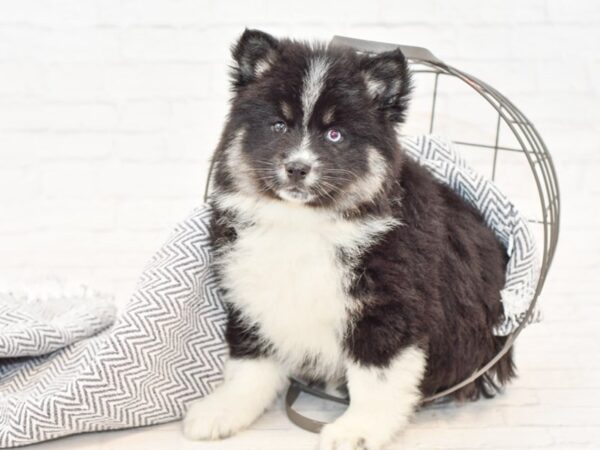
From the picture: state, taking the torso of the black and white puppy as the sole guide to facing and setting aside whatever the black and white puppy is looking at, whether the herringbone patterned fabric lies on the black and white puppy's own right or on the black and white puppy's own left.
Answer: on the black and white puppy's own right

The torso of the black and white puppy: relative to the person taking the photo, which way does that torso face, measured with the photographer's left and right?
facing the viewer and to the left of the viewer
